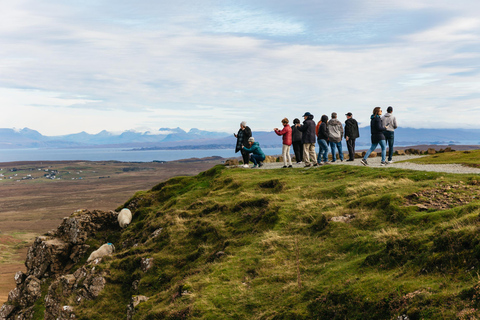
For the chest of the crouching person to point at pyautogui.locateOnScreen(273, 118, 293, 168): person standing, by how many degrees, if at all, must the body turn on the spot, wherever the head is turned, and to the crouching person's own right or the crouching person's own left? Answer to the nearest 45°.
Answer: approximately 135° to the crouching person's own left

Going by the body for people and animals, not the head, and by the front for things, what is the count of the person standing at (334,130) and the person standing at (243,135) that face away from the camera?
1

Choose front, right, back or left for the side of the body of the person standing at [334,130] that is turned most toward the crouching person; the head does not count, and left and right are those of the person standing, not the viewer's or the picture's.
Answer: left

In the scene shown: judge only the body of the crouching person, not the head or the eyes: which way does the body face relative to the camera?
to the viewer's left

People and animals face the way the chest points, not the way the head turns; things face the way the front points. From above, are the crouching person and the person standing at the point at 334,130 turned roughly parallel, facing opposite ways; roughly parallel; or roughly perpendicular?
roughly perpendicular

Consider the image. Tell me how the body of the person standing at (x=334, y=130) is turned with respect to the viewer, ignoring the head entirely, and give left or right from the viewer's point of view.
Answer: facing away from the viewer

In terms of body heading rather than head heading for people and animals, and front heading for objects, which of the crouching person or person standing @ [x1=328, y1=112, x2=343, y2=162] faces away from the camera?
the person standing

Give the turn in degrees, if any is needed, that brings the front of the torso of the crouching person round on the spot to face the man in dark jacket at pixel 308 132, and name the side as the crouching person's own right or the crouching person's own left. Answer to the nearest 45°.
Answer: approximately 135° to the crouching person's own left
